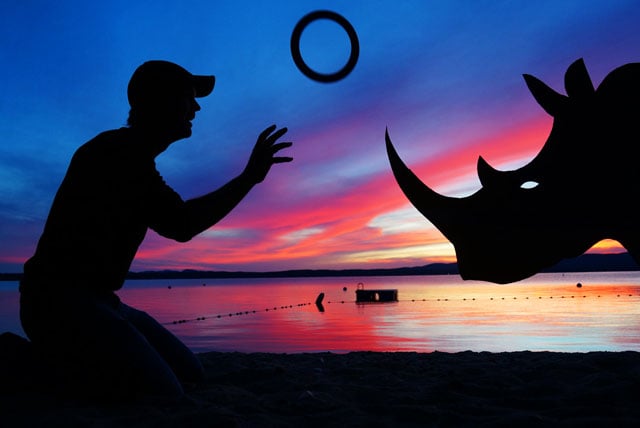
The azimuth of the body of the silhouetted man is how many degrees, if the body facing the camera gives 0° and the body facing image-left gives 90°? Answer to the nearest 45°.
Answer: approximately 270°

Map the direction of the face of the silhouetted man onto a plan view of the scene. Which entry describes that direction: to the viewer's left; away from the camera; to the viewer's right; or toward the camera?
to the viewer's right

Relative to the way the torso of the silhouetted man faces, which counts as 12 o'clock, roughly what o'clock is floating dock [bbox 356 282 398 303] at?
The floating dock is roughly at 10 o'clock from the silhouetted man.
